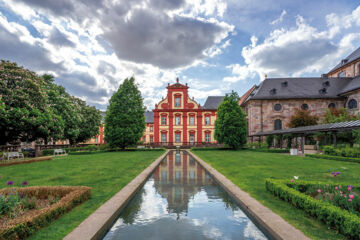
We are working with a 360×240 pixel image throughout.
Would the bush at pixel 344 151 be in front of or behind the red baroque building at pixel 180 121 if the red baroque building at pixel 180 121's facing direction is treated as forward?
in front

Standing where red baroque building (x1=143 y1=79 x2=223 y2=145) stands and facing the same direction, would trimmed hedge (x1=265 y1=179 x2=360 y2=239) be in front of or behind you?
in front

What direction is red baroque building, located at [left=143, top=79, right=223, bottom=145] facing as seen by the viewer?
toward the camera

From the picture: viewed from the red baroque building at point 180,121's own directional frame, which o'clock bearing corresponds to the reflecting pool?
The reflecting pool is roughly at 12 o'clock from the red baroque building.

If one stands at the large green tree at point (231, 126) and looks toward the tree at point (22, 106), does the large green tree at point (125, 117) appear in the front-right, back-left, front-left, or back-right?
front-right

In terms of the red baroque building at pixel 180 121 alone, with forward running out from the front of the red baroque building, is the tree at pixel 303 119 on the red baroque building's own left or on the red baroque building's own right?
on the red baroque building's own left

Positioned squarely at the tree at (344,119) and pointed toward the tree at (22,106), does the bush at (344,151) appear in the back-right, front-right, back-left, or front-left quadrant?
front-left

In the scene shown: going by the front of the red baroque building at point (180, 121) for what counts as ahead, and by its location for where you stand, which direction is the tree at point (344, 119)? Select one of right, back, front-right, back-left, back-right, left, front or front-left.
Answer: front-left

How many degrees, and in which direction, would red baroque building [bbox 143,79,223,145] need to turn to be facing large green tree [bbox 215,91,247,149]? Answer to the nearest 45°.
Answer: approximately 45° to its left

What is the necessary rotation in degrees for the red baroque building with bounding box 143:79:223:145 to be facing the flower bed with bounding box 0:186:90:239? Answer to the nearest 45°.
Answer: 0° — it already faces it
